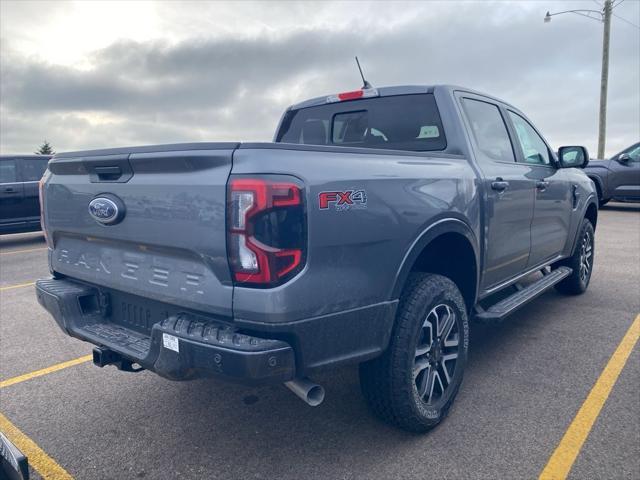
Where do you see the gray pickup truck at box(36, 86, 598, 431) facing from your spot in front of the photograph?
facing away from the viewer and to the right of the viewer

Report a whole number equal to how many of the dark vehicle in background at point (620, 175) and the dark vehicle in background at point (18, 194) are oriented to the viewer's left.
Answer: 2

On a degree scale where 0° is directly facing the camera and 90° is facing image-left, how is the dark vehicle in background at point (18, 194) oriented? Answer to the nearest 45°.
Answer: approximately 90°

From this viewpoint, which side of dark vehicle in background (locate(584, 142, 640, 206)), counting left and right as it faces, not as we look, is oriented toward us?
left

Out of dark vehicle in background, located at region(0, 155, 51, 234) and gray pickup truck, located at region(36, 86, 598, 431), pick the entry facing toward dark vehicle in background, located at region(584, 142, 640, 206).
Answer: the gray pickup truck

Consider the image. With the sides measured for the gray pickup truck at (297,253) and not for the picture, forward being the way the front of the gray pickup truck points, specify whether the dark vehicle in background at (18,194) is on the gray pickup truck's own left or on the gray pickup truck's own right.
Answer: on the gray pickup truck's own left

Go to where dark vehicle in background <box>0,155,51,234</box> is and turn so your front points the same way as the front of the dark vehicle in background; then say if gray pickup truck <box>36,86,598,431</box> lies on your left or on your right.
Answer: on your left

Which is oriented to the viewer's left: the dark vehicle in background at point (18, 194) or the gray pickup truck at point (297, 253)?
the dark vehicle in background
